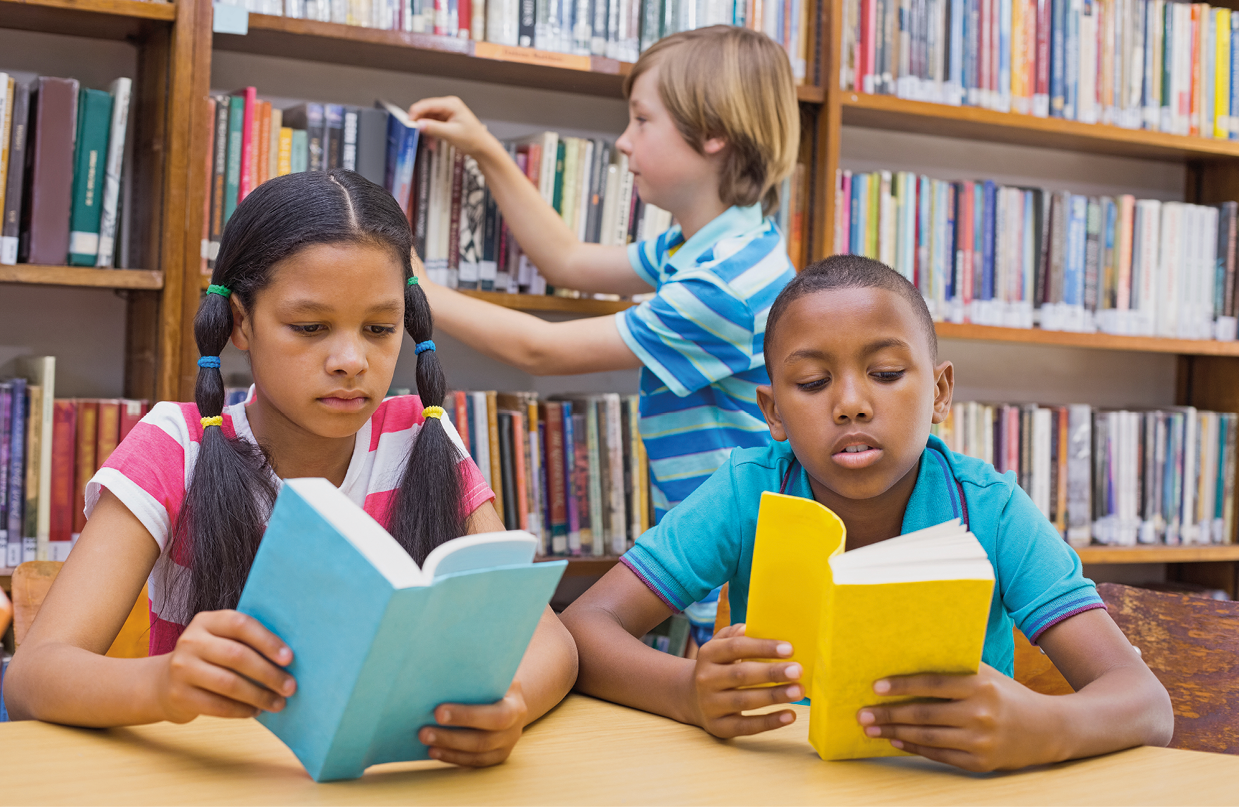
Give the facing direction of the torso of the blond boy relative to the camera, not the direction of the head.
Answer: to the viewer's left

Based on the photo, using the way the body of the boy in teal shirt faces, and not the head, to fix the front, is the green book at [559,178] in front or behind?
behind

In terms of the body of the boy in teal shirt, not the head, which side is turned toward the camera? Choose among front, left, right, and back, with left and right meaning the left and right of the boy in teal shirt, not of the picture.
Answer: front

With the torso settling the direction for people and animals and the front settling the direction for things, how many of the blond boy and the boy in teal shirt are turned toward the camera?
1

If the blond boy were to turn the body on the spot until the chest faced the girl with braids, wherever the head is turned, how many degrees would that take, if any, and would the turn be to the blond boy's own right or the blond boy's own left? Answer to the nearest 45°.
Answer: approximately 45° to the blond boy's own left

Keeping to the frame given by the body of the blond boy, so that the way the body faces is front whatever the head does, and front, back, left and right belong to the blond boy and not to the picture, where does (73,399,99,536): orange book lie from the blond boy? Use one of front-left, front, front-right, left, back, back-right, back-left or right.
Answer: front

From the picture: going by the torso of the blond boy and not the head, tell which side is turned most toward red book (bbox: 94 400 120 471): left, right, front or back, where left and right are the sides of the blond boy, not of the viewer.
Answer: front

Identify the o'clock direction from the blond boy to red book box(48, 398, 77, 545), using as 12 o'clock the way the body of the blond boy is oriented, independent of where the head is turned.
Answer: The red book is roughly at 12 o'clock from the blond boy.

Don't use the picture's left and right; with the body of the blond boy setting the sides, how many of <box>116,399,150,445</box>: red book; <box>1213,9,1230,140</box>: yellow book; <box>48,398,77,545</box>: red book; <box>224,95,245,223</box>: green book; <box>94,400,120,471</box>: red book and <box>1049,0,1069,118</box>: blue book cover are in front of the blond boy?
4

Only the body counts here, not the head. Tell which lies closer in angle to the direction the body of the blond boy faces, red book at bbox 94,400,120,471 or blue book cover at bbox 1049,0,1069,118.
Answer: the red book

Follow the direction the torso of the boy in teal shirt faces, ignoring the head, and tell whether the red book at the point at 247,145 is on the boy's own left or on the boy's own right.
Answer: on the boy's own right

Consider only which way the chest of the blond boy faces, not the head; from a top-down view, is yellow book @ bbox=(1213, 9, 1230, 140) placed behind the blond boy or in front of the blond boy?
behind
